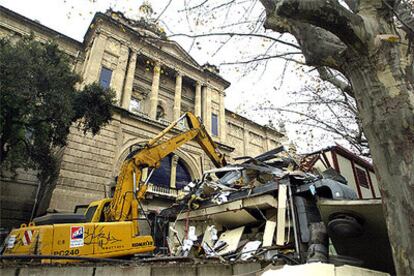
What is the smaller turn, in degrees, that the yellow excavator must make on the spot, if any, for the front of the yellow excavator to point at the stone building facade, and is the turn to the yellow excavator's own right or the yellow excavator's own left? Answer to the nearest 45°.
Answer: approximately 90° to the yellow excavator's own left

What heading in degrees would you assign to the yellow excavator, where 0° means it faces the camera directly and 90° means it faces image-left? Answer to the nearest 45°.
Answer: approximately 270°

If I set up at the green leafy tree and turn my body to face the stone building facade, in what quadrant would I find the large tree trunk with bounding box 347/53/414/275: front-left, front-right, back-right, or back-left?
back-right

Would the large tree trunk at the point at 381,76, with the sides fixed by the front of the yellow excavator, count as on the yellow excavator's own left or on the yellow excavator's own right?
on the yellow excavator's own right
